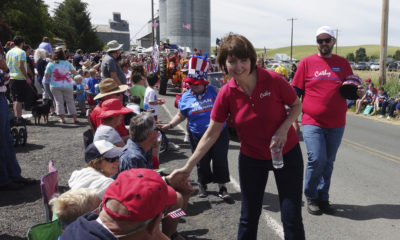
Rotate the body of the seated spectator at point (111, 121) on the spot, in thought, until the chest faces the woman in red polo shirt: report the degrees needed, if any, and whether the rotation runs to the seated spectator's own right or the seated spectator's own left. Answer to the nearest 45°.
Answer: approximately 45° to the seated spectator's own right

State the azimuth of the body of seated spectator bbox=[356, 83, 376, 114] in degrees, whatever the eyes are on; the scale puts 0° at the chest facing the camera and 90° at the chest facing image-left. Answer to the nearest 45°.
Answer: approximately 45°

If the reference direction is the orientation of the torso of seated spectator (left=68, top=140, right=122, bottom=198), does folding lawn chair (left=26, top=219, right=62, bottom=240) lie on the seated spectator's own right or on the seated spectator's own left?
on the seated spectator's own right

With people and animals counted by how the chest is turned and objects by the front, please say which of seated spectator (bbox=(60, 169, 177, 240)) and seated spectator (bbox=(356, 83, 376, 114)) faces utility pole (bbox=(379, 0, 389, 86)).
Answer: seated spectator (bbox=(60, 169, 177, 240))

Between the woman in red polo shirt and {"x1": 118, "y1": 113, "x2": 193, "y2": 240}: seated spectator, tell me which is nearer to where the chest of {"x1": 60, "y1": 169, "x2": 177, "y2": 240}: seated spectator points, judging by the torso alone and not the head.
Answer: the woman in red polo shirt

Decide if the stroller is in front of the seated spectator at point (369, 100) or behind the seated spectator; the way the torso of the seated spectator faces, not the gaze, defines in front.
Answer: in front

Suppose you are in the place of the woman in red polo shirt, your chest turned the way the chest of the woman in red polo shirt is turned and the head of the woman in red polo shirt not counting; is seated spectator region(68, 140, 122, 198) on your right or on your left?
on your right

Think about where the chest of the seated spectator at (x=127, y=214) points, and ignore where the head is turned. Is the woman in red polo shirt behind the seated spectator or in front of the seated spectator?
in front

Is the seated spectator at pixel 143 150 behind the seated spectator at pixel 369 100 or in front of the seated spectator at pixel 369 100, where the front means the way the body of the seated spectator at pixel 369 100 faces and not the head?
in front

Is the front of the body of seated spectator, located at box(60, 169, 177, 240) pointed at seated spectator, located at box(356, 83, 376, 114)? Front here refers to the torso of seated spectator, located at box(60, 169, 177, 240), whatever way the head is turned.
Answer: yes

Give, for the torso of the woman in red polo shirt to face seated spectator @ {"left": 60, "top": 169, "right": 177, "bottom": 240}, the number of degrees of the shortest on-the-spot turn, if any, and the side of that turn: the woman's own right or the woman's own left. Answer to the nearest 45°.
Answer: approximately 45° to the woman's own right

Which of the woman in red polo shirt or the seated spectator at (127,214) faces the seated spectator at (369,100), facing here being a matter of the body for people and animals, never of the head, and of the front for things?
the seated spectator at (127,214)

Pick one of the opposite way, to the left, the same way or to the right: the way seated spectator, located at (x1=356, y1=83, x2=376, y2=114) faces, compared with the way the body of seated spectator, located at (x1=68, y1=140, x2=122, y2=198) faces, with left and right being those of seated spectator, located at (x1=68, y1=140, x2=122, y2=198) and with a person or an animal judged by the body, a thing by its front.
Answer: the opposite way
